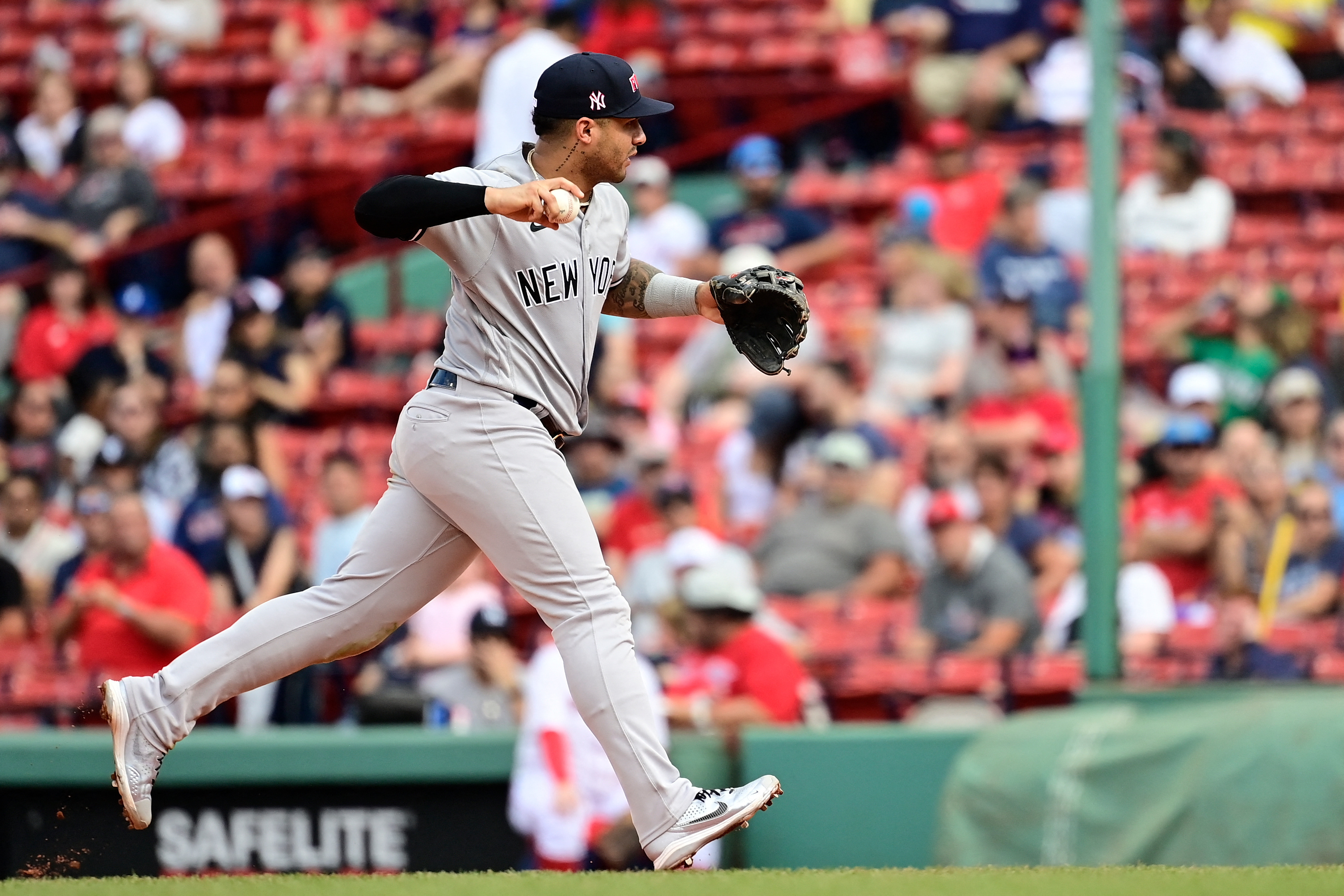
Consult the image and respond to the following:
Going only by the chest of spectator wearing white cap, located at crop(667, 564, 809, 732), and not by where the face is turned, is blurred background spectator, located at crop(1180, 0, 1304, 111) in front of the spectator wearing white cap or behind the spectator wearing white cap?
behind

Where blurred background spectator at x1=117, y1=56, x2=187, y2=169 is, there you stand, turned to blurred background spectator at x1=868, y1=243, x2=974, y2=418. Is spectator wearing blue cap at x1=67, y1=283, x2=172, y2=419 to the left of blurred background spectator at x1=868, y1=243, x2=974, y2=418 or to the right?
right

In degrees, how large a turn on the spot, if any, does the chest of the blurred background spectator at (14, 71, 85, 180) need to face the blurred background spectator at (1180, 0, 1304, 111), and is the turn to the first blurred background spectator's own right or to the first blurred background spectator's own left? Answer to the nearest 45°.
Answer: approximately 45° to the first blurred background spectator's own left

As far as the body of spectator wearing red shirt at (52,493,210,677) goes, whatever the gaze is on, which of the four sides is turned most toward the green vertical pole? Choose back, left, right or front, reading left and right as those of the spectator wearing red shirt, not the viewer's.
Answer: left

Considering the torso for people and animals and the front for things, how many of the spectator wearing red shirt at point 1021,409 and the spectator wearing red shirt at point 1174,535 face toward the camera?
2

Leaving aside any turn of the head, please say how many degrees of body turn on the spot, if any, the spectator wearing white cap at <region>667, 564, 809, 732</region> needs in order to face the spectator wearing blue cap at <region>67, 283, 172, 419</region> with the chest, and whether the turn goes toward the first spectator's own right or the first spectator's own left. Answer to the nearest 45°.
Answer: approximately 90° to the first spectator's own right

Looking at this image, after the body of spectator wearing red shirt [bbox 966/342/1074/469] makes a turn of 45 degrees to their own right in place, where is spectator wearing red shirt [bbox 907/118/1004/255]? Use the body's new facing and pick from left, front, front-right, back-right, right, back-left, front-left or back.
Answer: back-right

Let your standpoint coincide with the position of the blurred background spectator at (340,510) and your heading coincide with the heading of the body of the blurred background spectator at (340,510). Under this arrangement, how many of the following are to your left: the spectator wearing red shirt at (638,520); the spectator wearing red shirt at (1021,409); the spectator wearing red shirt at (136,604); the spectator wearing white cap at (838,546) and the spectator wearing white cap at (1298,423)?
4

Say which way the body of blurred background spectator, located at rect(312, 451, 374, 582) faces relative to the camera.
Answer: toward the camera

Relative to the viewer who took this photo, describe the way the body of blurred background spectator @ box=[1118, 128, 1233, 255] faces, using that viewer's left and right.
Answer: facing the viewer

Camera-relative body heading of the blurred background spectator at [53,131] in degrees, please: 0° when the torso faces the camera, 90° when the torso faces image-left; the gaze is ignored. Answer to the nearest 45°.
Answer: approximately 0°

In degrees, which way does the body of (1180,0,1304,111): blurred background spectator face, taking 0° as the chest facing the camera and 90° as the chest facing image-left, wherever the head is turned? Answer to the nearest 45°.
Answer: approximately 45°
